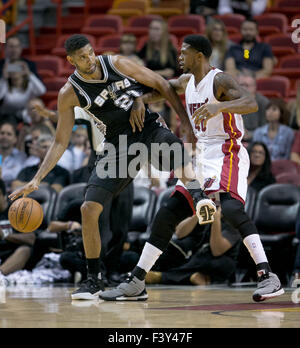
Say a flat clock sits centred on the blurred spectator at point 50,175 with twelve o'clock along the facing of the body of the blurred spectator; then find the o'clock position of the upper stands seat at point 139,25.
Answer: The upper stands seat is roughly at 7 o'clock from the blurred spectator.

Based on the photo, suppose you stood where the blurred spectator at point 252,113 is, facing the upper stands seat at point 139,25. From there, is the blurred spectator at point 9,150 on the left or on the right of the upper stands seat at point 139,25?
left

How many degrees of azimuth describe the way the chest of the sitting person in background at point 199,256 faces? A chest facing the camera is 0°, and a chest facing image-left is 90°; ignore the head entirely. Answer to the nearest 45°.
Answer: approximately 45°

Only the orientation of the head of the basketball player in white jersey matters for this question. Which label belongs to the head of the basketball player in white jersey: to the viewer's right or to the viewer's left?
to the viewer's left

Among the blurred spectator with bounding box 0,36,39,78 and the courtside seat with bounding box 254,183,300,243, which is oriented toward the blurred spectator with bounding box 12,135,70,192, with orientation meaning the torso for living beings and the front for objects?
the blurred spectator with bounding box 0,36,39,78

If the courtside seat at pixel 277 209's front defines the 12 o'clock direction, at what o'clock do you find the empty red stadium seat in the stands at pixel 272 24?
the empty red stadium seat in the stands at pixel 272 24 is roughly at 6 o'clock from the courtside seat at pixel 277 209.

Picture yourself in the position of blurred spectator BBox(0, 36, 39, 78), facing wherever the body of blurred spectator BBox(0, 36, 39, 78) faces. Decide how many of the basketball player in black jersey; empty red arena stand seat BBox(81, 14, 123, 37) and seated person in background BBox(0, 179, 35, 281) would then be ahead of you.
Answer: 2
